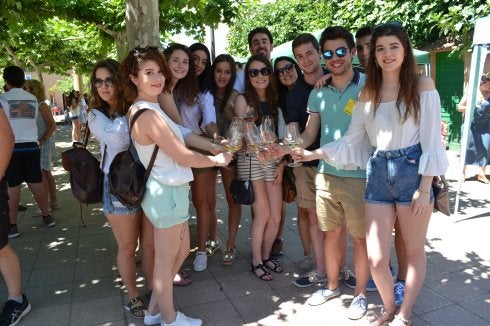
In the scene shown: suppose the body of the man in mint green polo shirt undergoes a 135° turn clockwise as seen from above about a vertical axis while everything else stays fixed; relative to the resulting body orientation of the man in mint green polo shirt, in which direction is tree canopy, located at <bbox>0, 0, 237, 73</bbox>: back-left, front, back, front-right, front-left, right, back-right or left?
front-left

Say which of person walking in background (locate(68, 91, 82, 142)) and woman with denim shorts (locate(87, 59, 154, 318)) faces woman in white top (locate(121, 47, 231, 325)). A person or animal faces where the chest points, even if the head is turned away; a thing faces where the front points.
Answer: the woman with denim shorts

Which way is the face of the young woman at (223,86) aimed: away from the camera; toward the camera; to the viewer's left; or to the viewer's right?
toward the camera

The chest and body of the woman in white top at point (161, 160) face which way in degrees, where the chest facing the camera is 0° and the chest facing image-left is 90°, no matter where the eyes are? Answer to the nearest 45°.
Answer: approximately 270°

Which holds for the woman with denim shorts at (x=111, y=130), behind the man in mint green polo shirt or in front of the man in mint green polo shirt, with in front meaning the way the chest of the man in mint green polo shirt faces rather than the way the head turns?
in front

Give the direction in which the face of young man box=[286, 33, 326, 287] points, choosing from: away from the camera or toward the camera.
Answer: toward the camera

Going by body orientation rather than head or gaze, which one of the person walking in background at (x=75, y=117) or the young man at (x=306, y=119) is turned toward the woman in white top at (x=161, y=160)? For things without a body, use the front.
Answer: the young man

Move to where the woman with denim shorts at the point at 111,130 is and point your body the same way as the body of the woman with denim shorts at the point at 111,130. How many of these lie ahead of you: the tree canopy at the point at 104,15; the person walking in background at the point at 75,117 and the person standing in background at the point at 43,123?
0

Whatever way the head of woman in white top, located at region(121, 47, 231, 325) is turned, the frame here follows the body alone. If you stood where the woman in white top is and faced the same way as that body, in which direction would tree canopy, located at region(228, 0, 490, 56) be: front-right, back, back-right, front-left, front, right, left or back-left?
front-left

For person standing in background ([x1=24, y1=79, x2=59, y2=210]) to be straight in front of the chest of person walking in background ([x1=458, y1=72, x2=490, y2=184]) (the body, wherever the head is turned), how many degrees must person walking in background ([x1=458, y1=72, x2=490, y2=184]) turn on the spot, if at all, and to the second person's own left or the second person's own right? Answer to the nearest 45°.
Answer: approximately 45° to the second person's own right

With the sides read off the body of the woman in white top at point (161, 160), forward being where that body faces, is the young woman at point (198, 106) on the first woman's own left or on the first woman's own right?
on the first woman's own left

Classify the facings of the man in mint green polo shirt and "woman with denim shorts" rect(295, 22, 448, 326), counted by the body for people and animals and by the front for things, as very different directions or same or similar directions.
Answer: same or similar directions

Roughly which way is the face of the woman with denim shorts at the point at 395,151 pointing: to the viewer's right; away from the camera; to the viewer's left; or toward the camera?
toward the camera

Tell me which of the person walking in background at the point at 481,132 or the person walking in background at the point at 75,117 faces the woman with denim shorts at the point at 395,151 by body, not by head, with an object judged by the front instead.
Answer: the person walking in background at the point at 481,132

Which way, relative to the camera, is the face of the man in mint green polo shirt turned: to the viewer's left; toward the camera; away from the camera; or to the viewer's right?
toward the camera

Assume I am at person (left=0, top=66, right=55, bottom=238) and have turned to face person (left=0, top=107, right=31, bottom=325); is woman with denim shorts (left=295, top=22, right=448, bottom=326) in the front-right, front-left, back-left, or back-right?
front-left

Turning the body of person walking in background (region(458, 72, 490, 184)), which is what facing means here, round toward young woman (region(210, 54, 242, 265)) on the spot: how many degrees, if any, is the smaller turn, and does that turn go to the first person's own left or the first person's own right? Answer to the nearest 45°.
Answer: approximately 45° to the first person's own right

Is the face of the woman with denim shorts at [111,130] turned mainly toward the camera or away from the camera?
toward the camera
